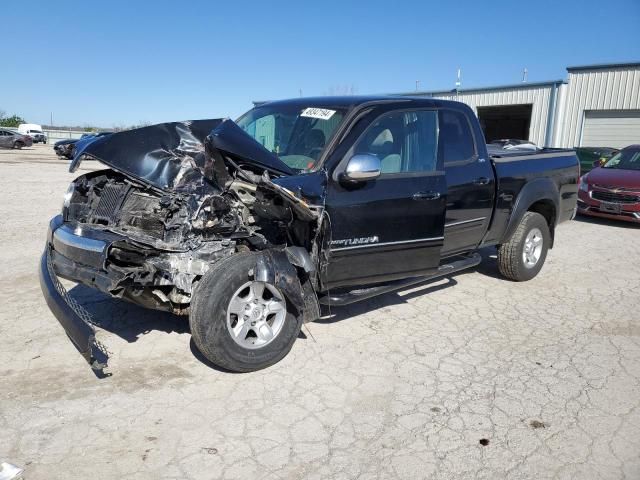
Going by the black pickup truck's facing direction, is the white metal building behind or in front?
behind

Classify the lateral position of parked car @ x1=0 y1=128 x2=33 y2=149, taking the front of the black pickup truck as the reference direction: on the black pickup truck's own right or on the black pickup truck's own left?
on the black pickup truck's own right

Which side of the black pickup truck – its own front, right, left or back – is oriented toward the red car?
back

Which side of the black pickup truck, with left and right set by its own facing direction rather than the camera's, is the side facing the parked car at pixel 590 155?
back

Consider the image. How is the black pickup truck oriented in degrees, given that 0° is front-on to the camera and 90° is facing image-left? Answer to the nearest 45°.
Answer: approximately 45°

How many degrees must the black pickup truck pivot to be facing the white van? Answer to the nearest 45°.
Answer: approximately 90° to its right

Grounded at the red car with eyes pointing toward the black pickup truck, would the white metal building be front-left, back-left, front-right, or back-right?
back-right
